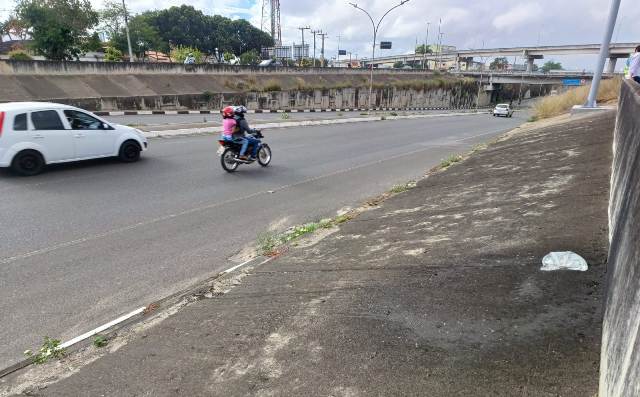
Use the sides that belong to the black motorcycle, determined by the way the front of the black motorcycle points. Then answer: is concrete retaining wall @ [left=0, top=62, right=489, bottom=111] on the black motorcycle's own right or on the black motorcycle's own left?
on the black motorcycle's own left

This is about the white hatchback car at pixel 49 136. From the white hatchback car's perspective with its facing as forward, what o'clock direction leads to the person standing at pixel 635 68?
The person standing is roughly at 2 o'clock from the white hatchback car.

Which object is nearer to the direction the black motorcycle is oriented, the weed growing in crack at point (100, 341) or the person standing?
the person standing

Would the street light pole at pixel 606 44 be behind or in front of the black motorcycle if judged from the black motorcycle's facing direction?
in front

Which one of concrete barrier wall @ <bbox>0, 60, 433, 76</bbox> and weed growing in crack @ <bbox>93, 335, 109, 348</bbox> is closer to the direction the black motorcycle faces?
the concrete barrier wall

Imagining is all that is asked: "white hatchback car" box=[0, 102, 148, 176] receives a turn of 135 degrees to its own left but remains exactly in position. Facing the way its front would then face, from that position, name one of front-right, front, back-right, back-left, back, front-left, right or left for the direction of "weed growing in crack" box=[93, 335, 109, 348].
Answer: left

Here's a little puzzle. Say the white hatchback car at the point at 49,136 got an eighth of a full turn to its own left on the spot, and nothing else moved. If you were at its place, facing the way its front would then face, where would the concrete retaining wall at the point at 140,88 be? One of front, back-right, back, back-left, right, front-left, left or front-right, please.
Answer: front

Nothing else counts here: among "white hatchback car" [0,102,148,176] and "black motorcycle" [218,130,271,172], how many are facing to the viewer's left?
0

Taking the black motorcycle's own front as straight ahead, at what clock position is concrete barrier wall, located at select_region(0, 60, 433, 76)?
The concrete barrier wall is roughly at 10 o'clock from the black motorcycle.
